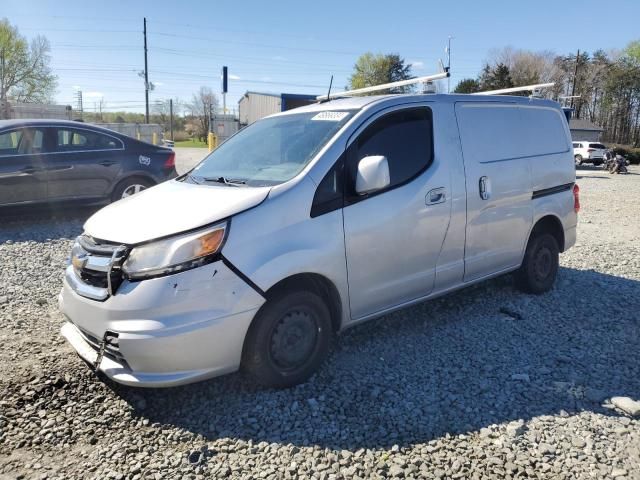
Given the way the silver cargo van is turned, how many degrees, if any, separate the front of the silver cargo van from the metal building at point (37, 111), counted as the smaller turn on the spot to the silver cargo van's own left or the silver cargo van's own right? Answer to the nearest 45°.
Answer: approximately 90° to the silver cargo van's own right

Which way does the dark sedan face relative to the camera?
to the viewer's left

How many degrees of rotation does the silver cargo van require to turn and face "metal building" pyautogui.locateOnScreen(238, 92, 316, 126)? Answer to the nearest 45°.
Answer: approximately 135° to its right

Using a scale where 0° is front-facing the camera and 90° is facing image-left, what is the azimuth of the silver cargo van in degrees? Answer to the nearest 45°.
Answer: approximately 45°

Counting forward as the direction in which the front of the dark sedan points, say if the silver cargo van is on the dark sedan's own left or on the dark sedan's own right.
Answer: on the dark sedan's own left

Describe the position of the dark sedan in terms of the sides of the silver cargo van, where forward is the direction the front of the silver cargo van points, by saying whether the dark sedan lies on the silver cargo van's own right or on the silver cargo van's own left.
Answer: on the silver cargo van's own right

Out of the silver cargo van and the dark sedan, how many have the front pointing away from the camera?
0

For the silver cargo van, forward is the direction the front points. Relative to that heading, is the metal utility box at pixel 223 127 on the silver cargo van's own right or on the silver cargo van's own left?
on the silver cargo van's own right
